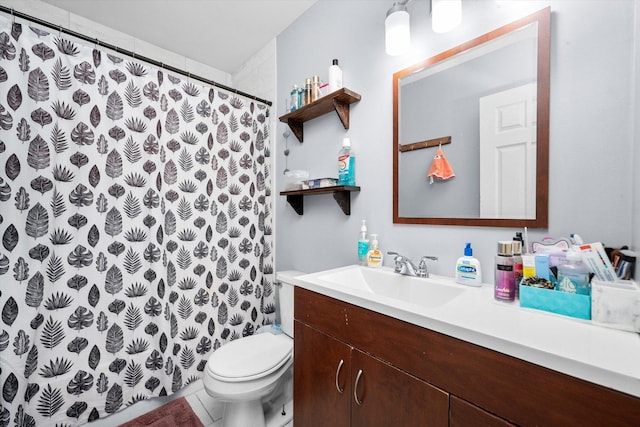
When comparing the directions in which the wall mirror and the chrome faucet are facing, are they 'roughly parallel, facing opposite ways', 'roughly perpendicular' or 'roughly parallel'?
roughly parallel

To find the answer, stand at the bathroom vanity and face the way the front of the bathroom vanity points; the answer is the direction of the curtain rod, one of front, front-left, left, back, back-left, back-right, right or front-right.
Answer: front-right

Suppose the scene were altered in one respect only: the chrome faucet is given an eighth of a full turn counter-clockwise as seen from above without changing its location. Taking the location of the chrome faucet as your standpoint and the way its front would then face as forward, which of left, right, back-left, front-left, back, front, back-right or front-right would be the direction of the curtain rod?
right

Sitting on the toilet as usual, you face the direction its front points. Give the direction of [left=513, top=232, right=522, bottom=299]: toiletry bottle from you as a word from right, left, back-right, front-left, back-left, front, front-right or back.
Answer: left

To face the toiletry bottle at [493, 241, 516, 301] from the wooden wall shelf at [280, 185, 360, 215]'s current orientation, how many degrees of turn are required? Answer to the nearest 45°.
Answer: approximately 90° to its left

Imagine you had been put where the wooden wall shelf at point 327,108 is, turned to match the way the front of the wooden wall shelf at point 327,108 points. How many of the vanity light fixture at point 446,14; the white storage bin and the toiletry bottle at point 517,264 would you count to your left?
3

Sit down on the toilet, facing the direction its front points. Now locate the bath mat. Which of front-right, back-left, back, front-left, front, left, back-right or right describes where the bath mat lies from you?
right

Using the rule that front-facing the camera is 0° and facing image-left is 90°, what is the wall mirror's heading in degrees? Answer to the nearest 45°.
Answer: approximately 45°

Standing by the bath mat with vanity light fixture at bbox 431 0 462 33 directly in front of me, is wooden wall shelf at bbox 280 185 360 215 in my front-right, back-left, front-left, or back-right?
front-left

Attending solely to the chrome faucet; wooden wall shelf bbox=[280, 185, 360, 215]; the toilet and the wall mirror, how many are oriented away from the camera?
0

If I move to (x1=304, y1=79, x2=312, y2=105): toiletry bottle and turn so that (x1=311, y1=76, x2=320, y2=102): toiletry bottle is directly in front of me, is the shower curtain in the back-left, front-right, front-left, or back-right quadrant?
back-right

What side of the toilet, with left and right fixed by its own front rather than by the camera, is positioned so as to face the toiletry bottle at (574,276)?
left

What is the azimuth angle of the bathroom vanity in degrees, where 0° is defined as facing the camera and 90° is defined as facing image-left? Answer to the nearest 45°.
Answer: approximately 45°
